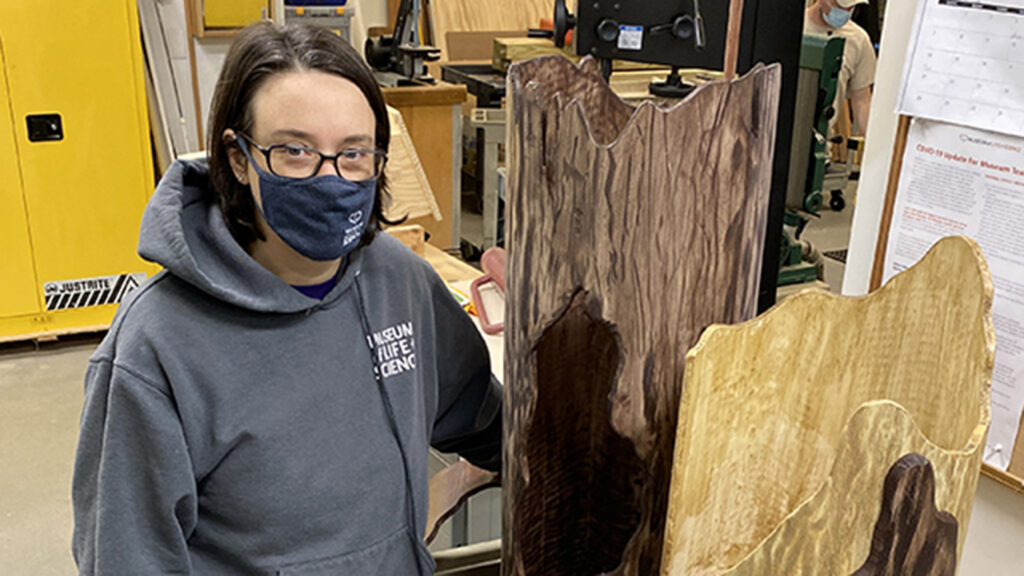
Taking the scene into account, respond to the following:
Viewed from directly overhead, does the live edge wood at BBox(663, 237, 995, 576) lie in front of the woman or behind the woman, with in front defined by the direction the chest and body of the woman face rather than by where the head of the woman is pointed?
in front

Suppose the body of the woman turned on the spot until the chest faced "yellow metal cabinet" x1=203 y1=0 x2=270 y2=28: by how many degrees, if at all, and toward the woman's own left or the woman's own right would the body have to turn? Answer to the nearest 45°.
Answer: approximately 135° to the woman's own left

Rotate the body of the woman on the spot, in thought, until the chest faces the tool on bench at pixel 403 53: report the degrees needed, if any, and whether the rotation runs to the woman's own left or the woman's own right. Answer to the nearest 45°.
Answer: approximately 135° to the woman's own left

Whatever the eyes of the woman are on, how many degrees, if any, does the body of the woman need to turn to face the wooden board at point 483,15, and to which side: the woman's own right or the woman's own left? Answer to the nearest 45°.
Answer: approximately 135° to the woman's own left

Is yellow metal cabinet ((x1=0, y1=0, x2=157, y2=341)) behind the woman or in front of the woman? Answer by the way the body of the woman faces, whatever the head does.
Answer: behind

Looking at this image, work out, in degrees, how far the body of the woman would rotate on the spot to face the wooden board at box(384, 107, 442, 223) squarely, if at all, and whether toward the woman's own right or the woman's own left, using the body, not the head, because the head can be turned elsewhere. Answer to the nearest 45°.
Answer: approximately 135° to the woman's own left

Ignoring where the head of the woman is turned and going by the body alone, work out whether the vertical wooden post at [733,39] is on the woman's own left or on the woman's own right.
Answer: on the woman's own left

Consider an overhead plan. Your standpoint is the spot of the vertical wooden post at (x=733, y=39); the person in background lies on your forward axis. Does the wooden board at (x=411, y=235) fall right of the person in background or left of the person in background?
left

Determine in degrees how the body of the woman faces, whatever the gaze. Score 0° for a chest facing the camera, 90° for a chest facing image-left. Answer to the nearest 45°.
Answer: approximately 315°
